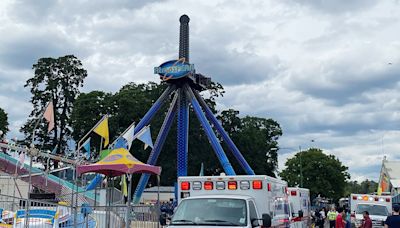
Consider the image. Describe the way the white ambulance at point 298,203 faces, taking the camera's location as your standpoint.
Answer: facing the viewer and to the left of the viewer

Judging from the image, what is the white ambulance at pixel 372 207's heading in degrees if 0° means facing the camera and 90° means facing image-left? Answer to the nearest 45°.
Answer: approximately 0°

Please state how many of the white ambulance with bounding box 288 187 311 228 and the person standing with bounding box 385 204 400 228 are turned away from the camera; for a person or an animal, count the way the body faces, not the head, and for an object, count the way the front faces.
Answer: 1

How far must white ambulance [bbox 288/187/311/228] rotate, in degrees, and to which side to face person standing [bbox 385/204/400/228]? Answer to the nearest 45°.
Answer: approximately 45° to its left

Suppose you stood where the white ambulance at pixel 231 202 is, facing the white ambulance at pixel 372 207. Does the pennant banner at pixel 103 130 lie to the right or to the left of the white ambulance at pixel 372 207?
left

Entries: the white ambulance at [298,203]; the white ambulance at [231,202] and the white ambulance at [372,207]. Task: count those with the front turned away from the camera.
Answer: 0

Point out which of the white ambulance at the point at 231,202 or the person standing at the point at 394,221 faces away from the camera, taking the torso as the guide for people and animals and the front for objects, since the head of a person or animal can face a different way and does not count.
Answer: the person standing

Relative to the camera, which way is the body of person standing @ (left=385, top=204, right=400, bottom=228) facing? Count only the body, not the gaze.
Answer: away from the camera

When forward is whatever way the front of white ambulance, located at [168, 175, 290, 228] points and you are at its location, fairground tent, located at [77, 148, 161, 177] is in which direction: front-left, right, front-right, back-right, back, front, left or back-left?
right

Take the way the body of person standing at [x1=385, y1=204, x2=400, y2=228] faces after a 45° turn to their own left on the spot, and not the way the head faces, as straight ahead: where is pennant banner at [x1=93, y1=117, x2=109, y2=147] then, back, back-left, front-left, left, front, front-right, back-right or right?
front

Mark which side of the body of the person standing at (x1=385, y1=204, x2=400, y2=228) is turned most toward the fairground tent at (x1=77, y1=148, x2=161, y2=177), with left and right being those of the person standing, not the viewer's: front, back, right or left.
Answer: left
